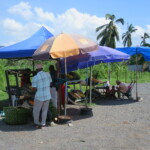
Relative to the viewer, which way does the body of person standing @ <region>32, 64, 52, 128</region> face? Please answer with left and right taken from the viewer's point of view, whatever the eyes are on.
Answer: facing away from the viewer and to the left of the viewer

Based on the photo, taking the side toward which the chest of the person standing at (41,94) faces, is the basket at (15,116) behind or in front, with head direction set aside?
in front
